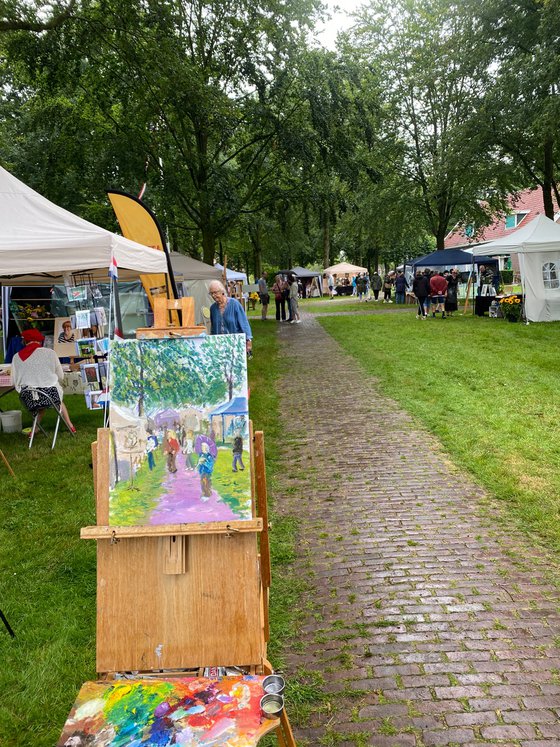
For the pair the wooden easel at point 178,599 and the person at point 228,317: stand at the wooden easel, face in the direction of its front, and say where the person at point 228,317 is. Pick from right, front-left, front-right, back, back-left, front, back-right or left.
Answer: back

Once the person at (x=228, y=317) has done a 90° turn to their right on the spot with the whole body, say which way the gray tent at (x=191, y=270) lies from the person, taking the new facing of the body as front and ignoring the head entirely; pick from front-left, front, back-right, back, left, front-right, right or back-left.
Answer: front-right

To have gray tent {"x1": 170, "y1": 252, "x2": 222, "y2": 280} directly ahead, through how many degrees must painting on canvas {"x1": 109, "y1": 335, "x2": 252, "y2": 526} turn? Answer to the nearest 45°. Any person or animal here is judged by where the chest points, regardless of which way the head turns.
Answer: approximately 180°

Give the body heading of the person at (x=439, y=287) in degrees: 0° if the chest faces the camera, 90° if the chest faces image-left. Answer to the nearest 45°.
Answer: approximately 180°

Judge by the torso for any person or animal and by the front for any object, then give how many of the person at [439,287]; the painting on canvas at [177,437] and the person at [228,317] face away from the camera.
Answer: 1

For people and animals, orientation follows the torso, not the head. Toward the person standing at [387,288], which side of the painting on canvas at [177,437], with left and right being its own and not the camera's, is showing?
back

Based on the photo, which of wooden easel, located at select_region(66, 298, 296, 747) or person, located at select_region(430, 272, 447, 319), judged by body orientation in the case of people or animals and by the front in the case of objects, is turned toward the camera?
the wooden easel

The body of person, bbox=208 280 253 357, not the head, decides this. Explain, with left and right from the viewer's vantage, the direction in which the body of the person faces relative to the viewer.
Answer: facing the viewer and to the left of the viewer

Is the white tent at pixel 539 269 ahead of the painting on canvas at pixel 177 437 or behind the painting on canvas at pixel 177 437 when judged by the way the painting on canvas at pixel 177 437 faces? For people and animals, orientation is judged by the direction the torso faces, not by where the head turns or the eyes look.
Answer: behind

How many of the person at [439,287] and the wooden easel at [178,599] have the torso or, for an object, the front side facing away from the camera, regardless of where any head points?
1

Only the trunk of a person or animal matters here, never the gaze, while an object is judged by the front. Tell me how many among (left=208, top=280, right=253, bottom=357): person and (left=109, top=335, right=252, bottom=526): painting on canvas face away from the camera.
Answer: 0

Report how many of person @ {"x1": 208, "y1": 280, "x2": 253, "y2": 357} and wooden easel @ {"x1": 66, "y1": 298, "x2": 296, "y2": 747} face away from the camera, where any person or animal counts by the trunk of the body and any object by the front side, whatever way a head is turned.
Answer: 0

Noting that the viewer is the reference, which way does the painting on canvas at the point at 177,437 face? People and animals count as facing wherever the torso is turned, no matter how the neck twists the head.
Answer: facing the viewer
